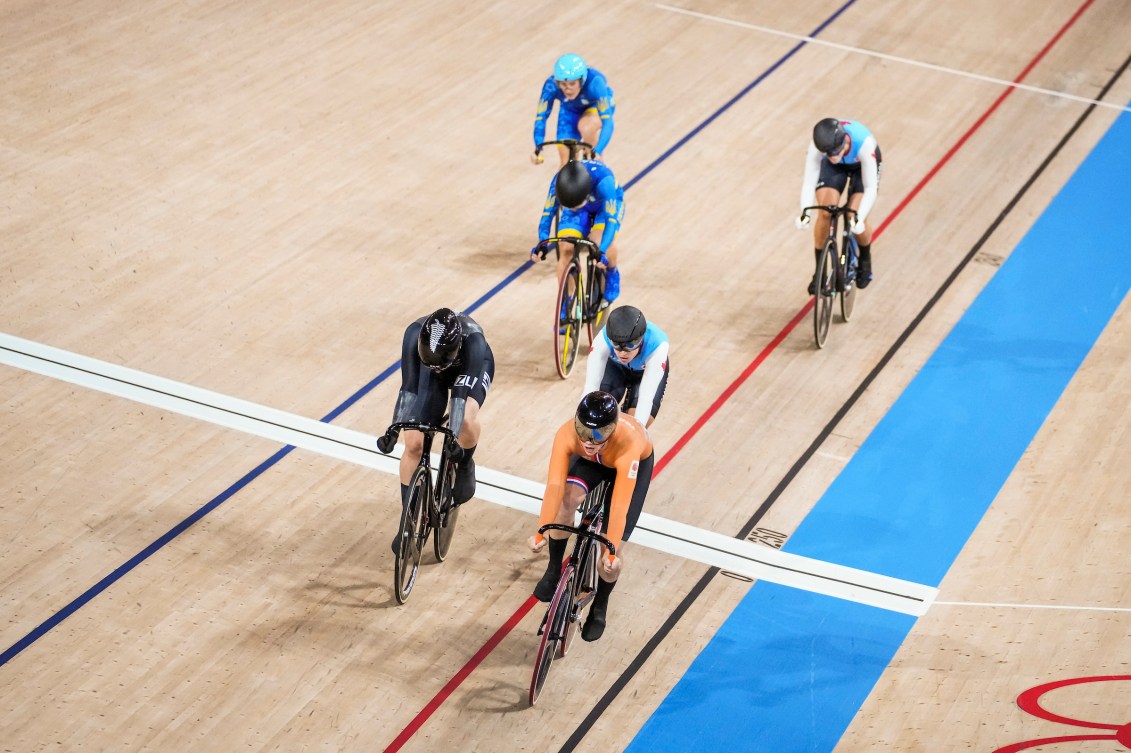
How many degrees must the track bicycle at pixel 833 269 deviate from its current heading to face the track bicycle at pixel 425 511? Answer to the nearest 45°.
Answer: approximately 45° to its right

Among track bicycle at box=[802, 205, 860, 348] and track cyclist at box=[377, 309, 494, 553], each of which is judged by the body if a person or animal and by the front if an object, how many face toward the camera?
2

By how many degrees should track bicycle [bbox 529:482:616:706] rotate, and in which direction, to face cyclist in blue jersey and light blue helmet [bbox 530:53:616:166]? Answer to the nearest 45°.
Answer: approximately 135° to its right

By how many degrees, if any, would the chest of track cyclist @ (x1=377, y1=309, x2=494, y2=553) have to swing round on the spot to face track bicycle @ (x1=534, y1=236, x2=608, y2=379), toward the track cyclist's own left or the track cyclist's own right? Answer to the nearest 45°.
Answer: approximately 180°

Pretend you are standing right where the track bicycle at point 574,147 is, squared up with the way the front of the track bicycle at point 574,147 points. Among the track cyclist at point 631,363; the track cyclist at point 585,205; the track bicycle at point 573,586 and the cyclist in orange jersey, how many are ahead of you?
4

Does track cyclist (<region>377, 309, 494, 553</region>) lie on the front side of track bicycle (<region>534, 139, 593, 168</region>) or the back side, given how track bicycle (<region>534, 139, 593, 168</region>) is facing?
on the front side

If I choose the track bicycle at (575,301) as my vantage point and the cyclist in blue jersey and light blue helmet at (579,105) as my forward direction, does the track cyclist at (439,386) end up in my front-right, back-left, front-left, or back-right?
back-left
